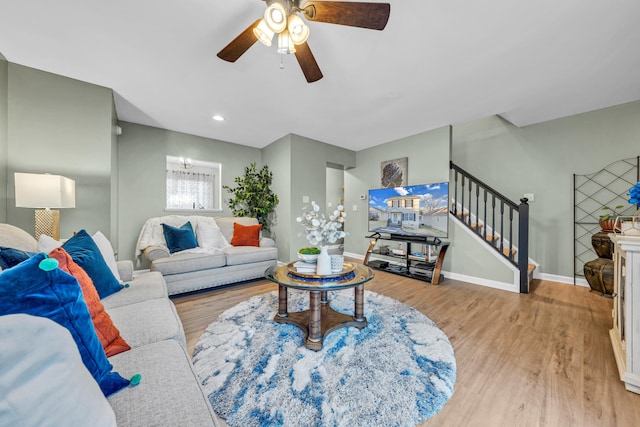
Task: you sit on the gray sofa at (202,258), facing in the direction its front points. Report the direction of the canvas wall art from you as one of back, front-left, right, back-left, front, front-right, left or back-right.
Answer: front-left

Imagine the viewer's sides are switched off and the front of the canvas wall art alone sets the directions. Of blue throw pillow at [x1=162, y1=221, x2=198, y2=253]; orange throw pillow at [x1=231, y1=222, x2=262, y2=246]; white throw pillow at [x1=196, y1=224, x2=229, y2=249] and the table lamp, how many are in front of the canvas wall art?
4

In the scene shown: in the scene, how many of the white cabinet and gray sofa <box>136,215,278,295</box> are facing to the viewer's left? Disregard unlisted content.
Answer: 1

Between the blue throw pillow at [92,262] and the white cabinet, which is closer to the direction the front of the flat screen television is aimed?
the blue throw pillow

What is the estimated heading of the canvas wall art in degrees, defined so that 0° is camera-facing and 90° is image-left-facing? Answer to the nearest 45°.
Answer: approximately 45°

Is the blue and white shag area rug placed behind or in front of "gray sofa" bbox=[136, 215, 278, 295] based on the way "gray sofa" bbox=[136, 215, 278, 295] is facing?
in front

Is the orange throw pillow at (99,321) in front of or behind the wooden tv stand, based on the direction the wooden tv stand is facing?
in front

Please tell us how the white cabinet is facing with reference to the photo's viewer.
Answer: facing to the left of the viewer

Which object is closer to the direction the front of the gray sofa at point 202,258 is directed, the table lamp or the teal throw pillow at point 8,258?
the teal throw pillow

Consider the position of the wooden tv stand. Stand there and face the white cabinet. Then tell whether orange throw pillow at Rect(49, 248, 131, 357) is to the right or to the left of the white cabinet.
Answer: right

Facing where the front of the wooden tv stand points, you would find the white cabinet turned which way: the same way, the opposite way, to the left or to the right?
to the right

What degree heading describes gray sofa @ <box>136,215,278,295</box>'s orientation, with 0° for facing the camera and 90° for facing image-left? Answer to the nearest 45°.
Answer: approximately 315°
